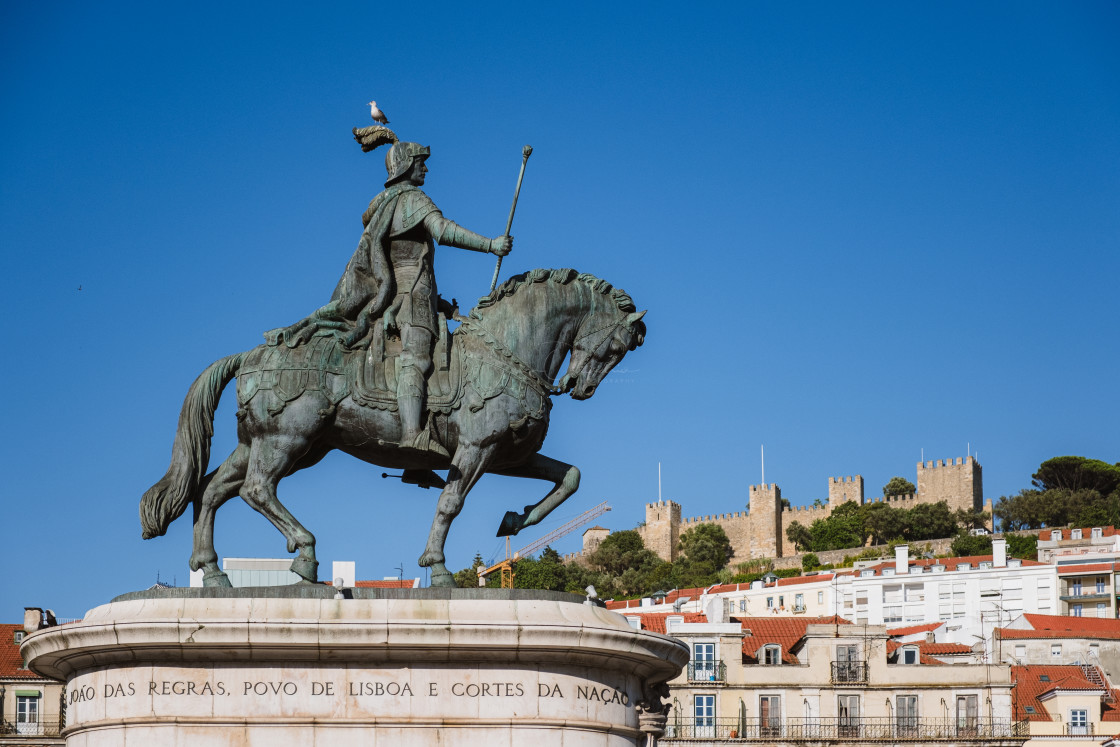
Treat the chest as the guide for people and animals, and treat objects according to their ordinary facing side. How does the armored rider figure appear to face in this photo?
to the viewer's right

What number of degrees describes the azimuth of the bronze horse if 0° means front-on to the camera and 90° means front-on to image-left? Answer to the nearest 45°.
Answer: approximately 270°
